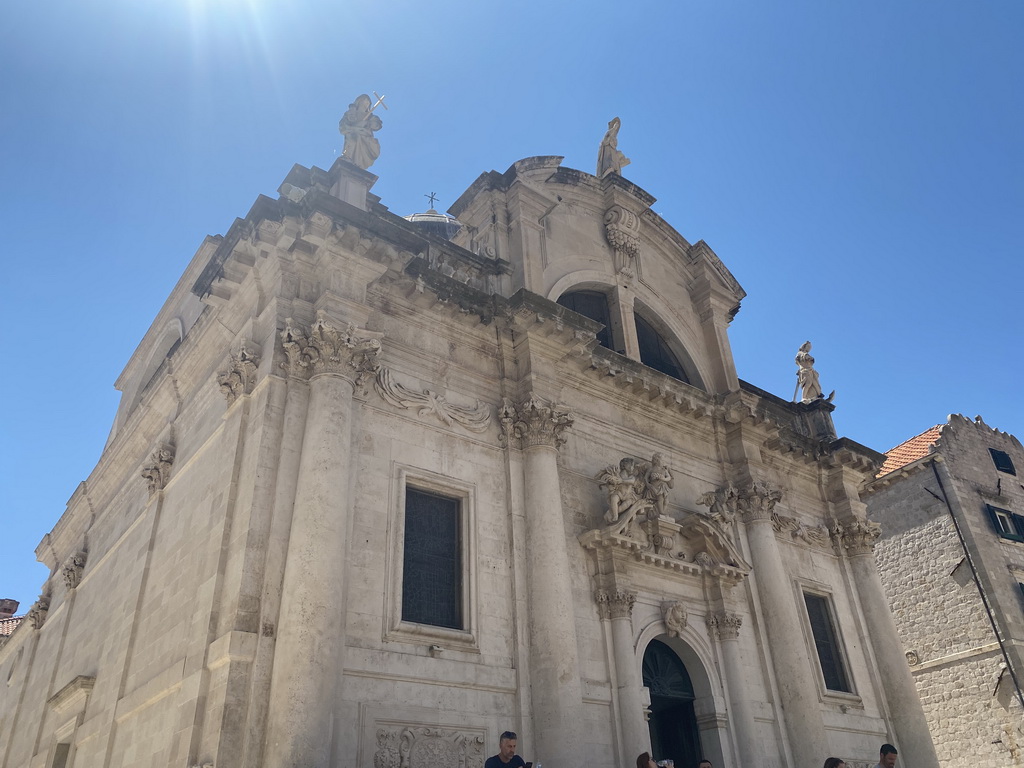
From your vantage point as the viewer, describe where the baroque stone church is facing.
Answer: facing the viewer and to the right of the viewer

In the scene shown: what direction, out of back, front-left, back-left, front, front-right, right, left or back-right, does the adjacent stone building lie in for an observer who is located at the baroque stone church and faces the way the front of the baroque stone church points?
left
